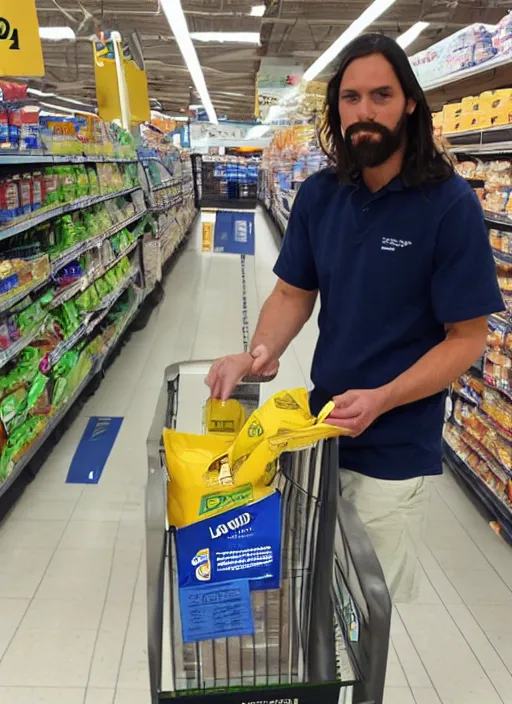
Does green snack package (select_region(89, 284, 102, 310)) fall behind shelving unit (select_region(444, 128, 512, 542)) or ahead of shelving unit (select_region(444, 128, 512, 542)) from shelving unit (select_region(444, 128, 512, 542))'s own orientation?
ahead

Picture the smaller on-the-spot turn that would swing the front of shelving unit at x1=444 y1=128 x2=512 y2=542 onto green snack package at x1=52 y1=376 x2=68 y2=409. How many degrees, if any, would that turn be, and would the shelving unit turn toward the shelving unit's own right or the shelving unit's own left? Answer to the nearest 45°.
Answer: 0° — it already faces it

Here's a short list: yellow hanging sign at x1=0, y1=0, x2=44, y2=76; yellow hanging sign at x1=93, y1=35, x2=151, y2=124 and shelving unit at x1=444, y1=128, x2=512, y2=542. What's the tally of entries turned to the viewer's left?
1

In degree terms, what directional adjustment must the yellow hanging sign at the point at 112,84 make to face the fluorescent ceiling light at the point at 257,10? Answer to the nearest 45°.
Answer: approximately 135° to its left

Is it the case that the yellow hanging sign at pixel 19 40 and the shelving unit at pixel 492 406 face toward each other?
no

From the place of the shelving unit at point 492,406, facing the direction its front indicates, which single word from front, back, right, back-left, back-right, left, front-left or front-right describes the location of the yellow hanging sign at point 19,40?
front

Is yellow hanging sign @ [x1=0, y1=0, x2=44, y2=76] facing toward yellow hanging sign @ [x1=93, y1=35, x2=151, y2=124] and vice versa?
no

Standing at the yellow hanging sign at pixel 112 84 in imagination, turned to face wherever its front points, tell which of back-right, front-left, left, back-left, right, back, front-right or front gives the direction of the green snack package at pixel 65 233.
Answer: front

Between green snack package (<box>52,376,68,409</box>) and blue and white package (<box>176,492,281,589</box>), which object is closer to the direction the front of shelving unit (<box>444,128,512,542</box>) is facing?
the green snack package

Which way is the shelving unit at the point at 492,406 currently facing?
to the viewer's left

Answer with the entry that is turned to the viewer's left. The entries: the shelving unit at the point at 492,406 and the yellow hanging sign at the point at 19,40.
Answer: the shelving unit

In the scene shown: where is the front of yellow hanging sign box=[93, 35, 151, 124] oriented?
toward the camera

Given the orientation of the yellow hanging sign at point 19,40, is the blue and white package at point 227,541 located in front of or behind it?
in front

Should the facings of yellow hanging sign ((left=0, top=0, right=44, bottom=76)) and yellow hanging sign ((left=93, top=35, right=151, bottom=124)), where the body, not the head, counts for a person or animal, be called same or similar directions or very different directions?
same or similar directions
